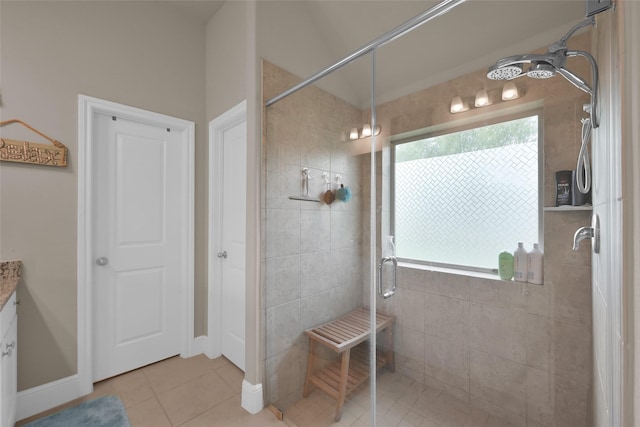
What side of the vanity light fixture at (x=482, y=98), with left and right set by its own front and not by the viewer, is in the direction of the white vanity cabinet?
front

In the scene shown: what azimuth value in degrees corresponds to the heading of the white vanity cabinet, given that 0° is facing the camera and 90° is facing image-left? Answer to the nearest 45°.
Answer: approximately 270°

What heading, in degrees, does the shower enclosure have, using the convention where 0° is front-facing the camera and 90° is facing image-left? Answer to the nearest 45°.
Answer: approximately 45°

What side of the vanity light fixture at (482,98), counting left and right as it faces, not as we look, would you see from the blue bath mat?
front

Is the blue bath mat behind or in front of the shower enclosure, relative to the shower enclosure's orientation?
in front

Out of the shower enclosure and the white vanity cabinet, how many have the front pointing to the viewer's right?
1

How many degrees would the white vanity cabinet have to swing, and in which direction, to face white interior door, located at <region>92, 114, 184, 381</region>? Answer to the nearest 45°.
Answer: approximately 45° to its left

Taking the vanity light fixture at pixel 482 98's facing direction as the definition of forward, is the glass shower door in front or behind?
in front
